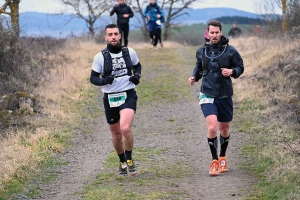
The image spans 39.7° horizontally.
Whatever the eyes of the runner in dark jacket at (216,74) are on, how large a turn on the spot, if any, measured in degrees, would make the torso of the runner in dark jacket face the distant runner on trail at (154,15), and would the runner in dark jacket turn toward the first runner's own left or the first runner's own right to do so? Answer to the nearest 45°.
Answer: approximately 180°

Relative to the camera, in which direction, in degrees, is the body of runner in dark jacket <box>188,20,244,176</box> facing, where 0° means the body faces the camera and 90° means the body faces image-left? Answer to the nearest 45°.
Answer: approximately 0°

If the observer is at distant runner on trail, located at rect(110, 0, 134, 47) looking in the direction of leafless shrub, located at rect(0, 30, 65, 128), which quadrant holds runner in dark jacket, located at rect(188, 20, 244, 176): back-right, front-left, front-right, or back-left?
front-left

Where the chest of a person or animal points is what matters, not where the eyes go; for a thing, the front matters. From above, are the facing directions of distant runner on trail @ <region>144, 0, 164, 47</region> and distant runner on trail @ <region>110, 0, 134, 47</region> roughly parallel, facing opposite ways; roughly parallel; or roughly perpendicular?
roughly parallel

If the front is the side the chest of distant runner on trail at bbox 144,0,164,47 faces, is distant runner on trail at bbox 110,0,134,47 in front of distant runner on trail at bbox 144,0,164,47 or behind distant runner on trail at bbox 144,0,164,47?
in front

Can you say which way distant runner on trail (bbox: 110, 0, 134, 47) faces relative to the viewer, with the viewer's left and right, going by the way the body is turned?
facing the viewer

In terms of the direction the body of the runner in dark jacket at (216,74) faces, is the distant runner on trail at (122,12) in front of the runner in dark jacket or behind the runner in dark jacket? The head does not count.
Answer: behind

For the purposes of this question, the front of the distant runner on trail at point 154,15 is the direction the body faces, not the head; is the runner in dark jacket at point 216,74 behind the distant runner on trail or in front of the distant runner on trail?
in front

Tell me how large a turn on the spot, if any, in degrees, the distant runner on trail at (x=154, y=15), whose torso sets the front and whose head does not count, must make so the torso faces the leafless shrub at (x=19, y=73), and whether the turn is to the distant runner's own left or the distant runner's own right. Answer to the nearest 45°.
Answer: approximately 45° to the distant runner's own right

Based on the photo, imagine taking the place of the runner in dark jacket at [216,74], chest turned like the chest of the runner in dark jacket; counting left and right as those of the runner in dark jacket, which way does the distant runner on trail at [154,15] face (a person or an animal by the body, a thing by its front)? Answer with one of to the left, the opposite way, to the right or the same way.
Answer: the same way

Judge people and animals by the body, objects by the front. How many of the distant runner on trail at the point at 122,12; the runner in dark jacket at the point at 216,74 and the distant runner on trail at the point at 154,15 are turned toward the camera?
3

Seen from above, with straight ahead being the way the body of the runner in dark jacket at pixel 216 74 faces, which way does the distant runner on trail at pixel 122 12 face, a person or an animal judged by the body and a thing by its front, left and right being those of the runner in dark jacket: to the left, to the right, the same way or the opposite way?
the same way

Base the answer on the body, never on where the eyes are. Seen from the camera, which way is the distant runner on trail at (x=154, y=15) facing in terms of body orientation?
toward the camera

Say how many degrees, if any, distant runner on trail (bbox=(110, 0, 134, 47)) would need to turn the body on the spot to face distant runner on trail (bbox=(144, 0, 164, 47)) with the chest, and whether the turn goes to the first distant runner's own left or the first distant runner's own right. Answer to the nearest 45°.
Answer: approximately 135° to the first distant runner's own left
